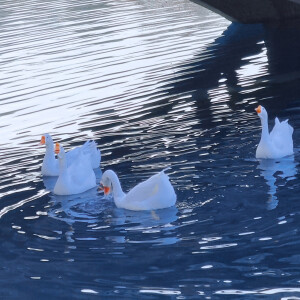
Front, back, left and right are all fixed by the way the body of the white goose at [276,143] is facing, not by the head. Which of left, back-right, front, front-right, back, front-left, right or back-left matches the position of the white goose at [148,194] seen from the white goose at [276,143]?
front

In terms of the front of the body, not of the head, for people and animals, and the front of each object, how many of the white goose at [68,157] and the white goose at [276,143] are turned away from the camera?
0

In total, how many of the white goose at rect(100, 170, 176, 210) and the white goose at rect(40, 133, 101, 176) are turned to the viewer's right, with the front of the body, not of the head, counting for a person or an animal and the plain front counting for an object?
0

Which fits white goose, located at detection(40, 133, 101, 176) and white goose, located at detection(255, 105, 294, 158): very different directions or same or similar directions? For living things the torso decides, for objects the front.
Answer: same or similar directions

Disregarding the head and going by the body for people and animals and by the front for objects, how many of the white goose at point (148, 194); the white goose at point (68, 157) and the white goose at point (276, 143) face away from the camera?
0

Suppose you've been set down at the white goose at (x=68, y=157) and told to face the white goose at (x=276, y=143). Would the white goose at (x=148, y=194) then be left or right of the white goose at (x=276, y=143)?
right

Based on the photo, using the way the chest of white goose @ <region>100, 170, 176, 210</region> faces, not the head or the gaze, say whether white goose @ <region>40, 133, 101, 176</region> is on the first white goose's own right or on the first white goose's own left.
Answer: on the first white goose's own right

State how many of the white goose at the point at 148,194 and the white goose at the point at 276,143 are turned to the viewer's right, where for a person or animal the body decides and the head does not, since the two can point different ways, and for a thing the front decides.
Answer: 0

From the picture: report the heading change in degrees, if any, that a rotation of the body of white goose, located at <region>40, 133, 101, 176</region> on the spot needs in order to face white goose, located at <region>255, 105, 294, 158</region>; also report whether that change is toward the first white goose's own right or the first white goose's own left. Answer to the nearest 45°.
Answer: approximately 135° to the first white goose's own left

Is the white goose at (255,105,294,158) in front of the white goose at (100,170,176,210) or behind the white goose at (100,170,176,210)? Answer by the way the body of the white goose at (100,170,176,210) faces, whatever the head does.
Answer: behind

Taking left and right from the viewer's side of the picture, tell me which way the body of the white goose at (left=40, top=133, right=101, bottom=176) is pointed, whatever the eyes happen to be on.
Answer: facing the viewer and to the left of the viewer

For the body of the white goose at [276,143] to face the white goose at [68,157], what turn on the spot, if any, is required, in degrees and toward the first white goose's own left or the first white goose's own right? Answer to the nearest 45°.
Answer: approximately 45° to the first white goose's own right

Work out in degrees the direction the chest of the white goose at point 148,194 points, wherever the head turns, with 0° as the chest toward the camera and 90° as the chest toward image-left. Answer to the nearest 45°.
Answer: approximately 90°

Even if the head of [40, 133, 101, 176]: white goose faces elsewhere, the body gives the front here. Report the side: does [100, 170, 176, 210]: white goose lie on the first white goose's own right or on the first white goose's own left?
on the first white goose's own left
